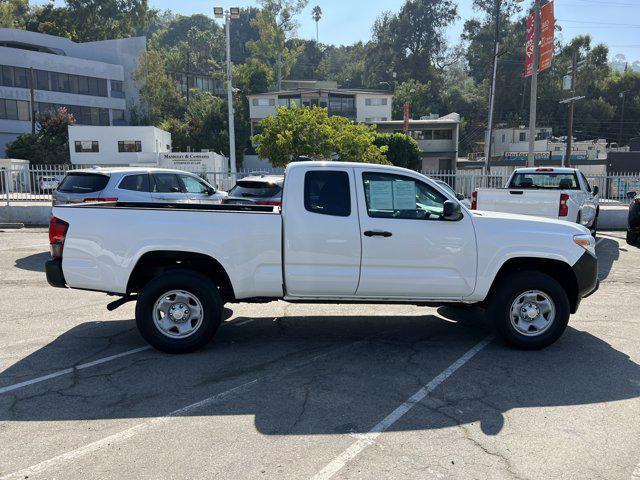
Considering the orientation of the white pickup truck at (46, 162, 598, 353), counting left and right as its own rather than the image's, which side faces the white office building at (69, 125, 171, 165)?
left

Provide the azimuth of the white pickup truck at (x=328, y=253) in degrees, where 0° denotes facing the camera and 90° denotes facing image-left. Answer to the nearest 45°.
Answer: approximately 270°

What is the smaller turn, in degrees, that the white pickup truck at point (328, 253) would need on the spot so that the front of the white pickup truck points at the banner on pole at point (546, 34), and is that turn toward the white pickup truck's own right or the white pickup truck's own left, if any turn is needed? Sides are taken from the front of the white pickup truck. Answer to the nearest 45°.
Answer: approximately 45° to the white pickup truck's own left

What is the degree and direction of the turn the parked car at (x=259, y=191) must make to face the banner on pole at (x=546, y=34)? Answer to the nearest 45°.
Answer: approximately 45° to its right

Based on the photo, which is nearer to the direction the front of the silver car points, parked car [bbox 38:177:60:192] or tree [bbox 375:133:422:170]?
the tree

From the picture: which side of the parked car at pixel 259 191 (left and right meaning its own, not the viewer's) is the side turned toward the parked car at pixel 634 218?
right

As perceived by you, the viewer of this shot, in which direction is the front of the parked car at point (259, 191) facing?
facing away from the viewer

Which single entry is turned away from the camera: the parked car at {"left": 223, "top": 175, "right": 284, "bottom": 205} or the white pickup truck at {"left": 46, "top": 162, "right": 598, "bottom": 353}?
the parked car

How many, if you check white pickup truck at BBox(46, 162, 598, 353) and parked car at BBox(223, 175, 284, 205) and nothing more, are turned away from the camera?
1

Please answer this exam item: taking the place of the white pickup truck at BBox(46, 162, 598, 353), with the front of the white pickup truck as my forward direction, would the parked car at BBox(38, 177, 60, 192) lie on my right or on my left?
on my left

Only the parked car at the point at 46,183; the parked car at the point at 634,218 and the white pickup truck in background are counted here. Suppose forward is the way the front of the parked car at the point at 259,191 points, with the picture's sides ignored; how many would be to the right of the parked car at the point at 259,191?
2
